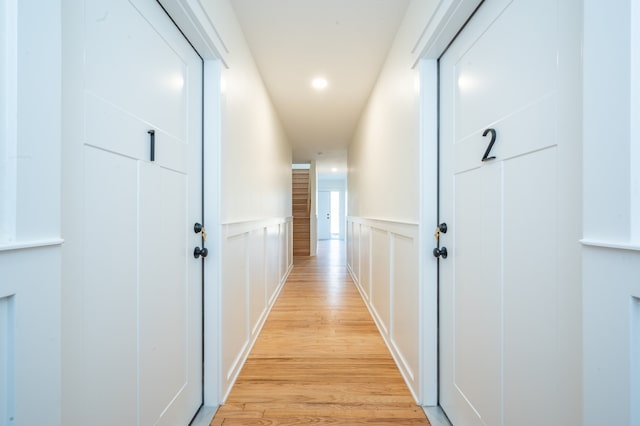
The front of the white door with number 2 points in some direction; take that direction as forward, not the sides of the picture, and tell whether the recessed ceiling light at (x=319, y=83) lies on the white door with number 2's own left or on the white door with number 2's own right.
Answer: on the white door with number 2's own right

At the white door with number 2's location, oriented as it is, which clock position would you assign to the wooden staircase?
The wooden staircase is roughly at 3 o'clock from the white door with number 2.

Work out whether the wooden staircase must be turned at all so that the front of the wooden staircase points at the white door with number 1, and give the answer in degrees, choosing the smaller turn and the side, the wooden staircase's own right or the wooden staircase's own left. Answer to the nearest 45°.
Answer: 0° — it already faces it

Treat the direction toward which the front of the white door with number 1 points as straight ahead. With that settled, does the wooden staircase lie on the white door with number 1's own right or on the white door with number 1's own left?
on the white door with number 1's own left

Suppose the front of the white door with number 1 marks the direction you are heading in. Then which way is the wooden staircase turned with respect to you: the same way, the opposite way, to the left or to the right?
to the right

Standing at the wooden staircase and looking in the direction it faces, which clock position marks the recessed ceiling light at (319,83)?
The recessed ceiling light is roughly at 12 o'clock from the wooden staircase.

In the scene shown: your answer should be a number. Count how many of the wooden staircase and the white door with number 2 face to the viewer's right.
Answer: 0

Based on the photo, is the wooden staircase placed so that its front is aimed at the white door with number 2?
yes

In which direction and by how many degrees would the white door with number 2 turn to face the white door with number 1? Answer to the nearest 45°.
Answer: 0° — it already faces it

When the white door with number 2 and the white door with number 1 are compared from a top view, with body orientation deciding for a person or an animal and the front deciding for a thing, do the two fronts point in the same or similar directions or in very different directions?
very different directions

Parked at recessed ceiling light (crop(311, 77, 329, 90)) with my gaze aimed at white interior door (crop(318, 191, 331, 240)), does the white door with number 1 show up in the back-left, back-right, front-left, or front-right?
back-left

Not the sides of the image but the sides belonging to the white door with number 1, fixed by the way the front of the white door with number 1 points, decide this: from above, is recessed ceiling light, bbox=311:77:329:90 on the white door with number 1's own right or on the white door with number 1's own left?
on the white door with number 1's own left

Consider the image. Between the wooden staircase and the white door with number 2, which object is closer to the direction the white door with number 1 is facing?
the white door with number 2

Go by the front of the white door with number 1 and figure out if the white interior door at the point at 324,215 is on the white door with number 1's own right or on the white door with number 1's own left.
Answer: on the white door with number 1's own left
